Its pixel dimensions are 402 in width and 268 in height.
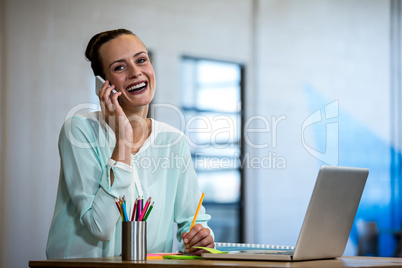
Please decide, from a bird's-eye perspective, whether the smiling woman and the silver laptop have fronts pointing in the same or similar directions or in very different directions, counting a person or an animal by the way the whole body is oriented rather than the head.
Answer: very different directions

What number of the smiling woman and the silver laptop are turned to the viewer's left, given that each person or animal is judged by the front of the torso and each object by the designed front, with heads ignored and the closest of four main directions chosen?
1

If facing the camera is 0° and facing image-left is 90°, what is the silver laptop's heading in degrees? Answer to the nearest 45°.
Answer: approximately 90°

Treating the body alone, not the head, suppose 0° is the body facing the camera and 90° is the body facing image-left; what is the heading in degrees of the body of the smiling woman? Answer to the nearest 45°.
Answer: approximately 315°
